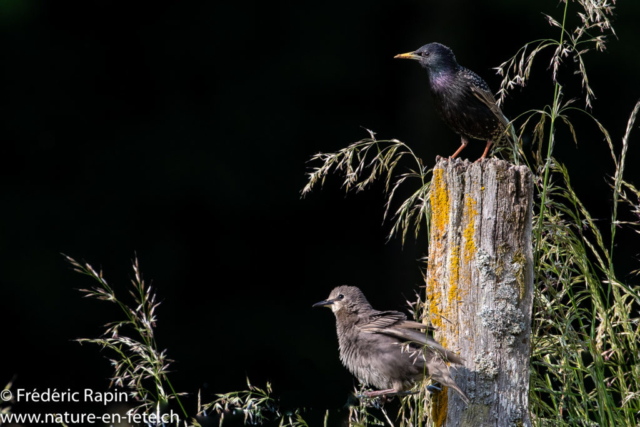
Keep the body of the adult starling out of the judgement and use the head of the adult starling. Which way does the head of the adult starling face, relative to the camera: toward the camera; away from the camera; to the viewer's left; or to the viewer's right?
to the viewer's left

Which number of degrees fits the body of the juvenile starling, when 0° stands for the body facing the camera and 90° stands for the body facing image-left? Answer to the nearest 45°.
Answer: approximately 90°
